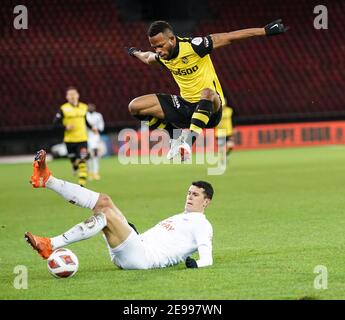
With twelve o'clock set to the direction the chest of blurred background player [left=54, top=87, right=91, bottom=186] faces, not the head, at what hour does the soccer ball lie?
The soccer ball is roughly at 12 o'clock from the blurred background player.

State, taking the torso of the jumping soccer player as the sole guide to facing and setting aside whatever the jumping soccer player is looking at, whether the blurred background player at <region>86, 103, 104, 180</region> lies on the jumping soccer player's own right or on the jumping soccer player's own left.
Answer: on the jumping soccer player's own right

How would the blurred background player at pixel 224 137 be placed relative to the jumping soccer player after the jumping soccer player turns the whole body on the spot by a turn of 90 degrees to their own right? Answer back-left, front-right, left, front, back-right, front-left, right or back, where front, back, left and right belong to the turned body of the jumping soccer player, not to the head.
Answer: front-right

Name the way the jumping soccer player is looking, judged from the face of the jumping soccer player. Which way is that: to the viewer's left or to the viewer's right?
to the viewer's left

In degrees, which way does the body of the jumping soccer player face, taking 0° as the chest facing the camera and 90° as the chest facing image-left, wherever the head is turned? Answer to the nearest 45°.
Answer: approximately 45°

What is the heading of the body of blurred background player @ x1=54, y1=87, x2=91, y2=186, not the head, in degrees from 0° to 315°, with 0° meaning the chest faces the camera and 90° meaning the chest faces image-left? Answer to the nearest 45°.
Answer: approximately 0°

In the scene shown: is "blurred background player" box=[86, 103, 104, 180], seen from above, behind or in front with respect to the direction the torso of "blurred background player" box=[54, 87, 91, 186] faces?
behind

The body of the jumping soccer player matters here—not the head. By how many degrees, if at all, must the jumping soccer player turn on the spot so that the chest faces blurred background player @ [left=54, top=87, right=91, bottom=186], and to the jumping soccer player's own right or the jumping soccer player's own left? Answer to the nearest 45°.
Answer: approximately 135° to the jumping soccer player's own right
